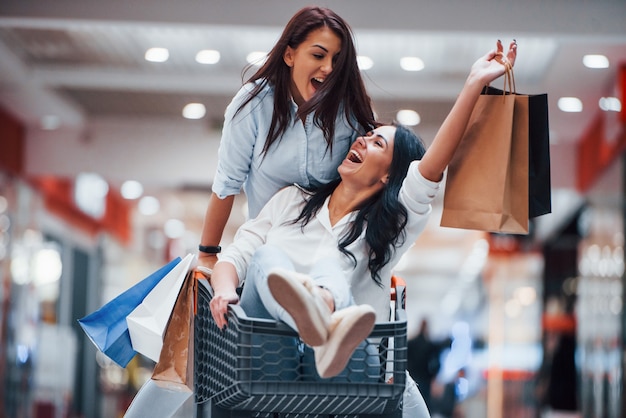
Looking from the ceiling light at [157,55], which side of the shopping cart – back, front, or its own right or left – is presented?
back

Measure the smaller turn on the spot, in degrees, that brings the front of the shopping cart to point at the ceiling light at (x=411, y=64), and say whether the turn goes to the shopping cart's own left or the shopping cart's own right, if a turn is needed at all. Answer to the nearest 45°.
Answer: approximately 180°

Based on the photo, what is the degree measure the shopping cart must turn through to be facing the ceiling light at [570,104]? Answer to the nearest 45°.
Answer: approximately 180°

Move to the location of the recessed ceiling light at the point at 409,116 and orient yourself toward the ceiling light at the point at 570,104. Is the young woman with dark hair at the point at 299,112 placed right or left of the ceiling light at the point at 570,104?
right

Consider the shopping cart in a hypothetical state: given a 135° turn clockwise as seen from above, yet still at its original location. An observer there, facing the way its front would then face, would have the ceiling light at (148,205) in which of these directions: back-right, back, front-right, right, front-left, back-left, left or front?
front-right

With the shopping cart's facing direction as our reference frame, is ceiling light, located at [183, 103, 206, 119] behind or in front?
behind

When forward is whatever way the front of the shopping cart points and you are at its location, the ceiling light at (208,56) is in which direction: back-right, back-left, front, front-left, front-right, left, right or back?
back

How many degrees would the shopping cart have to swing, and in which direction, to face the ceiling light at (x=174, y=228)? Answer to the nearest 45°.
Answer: approximately 180°

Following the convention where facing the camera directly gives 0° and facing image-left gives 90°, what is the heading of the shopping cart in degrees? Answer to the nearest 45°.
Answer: approximately 0°

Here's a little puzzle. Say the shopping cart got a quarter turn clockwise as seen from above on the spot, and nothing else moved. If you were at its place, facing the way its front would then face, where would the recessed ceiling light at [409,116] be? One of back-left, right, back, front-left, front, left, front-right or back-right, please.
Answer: right

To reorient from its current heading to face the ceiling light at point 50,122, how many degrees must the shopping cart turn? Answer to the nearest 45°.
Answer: approximately 180°
